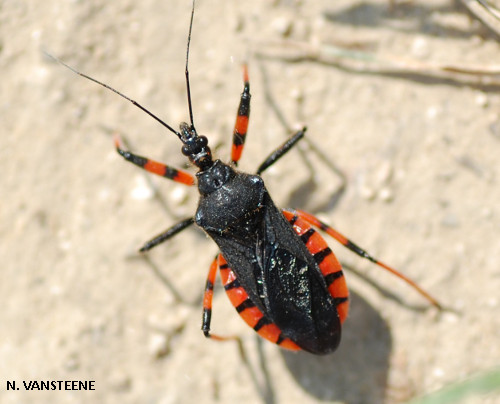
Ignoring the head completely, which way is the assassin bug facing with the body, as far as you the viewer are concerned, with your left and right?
facing away from the viewer and to the left of the viewer
